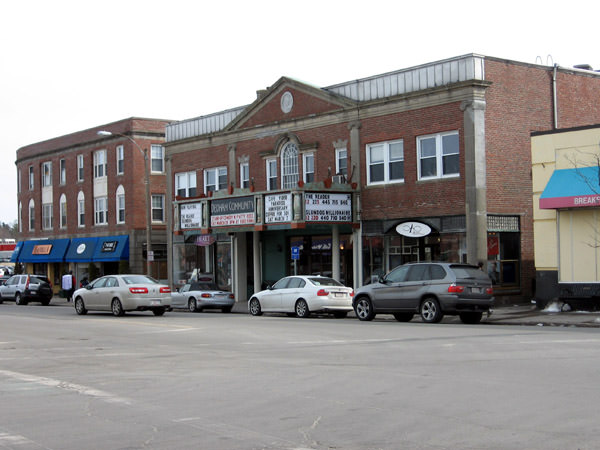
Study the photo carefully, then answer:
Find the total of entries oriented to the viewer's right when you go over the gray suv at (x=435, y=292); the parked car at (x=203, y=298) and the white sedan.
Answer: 0

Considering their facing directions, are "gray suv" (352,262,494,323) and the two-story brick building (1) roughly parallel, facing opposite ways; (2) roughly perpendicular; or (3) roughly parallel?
roughly perpendicular

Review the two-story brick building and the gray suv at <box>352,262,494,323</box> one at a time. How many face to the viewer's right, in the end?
0

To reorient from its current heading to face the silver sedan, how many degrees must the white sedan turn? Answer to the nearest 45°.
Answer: approximately 45° to its left

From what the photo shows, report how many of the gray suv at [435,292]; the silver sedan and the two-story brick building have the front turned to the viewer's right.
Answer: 0

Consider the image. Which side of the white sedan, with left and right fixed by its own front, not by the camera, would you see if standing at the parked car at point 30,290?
front

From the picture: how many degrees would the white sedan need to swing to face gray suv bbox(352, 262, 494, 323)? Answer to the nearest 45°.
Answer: approximately 180°

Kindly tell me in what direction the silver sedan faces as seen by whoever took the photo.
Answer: facing away from the viewer and to the left of the viewer

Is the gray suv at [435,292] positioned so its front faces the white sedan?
yes

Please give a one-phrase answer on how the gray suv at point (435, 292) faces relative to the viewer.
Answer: facing away from the viewer and to the left of the viewer
